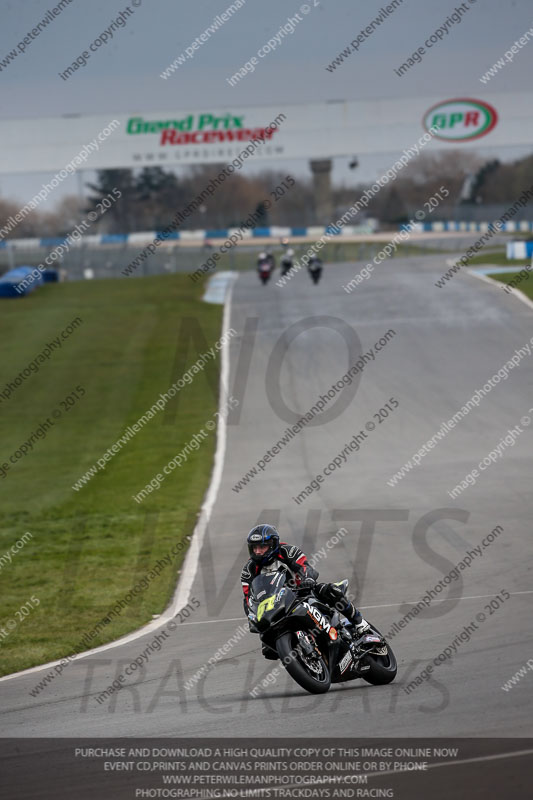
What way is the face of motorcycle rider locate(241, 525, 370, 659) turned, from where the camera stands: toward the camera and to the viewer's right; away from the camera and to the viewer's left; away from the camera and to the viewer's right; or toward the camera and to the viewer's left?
toward the camera and to the viewer's left

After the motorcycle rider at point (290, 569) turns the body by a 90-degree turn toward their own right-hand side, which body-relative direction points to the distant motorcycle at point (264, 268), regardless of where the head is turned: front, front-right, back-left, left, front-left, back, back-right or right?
front-right

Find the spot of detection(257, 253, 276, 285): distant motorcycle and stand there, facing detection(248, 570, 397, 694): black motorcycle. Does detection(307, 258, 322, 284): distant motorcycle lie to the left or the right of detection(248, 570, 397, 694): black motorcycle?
left

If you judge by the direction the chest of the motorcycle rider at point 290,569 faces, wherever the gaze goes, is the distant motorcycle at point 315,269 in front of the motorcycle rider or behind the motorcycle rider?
behind
